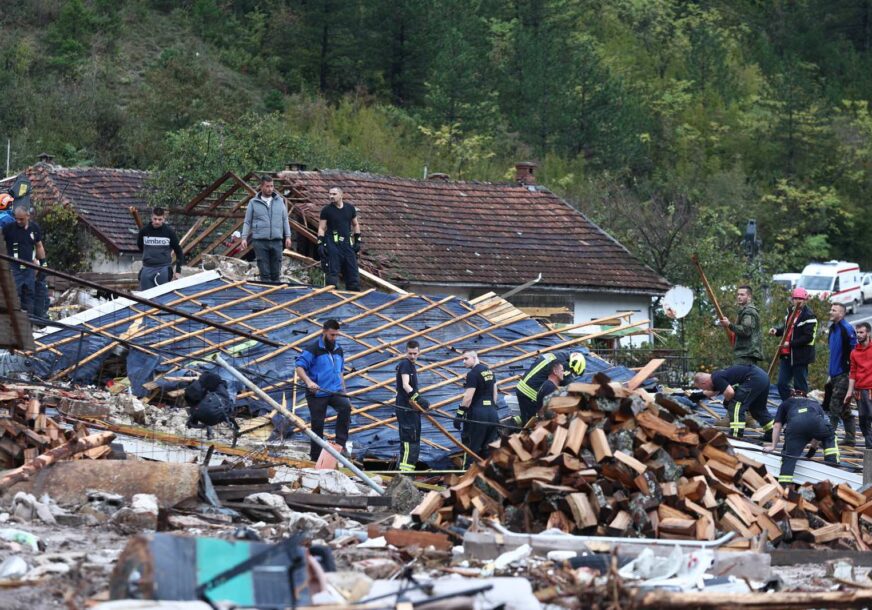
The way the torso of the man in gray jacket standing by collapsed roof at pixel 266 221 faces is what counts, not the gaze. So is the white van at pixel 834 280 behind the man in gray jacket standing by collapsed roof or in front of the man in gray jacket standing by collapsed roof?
behind

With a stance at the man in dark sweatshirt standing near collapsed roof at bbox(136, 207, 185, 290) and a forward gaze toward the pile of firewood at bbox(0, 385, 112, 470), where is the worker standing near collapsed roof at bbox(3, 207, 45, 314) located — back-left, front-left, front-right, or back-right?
front-right

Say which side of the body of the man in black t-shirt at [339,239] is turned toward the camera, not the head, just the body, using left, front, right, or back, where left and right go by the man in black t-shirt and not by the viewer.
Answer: front

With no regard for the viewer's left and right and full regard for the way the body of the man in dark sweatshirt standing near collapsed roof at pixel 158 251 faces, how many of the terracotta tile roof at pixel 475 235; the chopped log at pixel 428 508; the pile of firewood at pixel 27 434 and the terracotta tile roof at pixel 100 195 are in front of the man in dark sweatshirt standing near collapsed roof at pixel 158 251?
2

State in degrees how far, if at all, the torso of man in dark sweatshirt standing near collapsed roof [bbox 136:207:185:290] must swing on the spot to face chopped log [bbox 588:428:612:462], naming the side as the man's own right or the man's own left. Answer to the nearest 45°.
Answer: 0° — they already face it

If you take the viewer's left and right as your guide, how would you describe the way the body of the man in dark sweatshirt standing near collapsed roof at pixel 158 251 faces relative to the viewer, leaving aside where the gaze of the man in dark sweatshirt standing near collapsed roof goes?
facing the viewer

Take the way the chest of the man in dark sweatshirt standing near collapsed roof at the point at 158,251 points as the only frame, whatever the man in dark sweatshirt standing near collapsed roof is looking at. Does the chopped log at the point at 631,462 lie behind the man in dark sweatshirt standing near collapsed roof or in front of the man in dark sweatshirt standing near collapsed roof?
in front

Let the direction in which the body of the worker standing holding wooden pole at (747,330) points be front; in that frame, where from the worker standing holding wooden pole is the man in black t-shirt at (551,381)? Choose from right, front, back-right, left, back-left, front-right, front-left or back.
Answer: front-left

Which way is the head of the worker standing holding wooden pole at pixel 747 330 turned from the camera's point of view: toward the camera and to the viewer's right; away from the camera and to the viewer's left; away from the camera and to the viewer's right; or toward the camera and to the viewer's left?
toward the camera and to the viewer's left

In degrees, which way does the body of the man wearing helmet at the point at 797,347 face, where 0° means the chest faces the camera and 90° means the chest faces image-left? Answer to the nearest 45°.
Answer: approximately 45°

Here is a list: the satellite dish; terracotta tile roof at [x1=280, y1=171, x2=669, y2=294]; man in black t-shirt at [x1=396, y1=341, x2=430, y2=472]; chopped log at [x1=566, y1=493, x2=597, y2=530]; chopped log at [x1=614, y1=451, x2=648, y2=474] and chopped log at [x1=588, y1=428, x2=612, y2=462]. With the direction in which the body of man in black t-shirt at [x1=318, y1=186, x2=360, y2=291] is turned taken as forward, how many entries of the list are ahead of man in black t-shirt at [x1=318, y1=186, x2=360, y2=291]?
4

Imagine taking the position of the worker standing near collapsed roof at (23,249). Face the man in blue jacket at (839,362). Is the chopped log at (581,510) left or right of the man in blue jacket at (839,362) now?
right

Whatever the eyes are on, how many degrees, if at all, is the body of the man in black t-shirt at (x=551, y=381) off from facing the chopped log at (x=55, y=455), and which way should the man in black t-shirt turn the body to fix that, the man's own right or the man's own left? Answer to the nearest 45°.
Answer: approximately 135° to the man's own right

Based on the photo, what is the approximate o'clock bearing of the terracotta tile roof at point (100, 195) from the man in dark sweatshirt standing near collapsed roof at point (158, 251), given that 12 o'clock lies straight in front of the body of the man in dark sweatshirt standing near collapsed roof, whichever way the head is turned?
The terracotta tile roof is roughly at 6 o'clock from the man in dark sweatshirt standing near collapsed roof.

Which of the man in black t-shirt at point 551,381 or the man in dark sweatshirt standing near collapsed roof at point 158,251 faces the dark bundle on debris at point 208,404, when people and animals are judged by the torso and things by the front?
the man in dark sweatshirt standing near collapsed roof

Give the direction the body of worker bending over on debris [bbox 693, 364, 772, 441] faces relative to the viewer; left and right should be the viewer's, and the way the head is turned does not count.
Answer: facing to the left of the viewer
